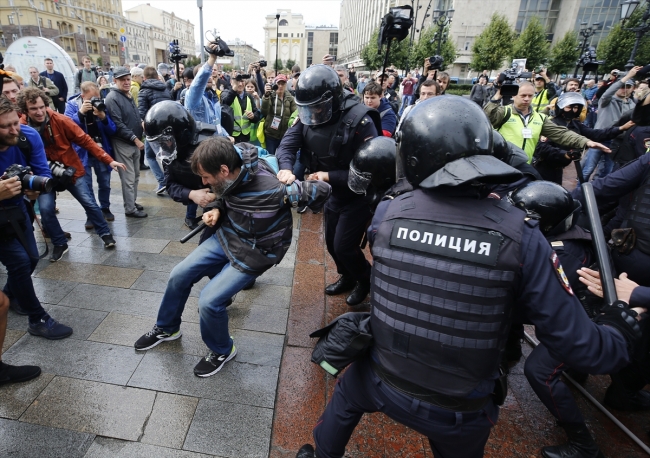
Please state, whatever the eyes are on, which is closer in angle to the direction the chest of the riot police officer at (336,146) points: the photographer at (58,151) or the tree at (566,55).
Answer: the photographer

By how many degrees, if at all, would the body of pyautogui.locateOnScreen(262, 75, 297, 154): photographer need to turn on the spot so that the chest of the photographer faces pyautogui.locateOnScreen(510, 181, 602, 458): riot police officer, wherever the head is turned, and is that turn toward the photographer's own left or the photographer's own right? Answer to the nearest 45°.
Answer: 0° — they already face them

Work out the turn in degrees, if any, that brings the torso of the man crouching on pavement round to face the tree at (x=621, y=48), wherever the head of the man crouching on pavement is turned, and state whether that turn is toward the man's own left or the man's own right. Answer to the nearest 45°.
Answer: approximately 180°

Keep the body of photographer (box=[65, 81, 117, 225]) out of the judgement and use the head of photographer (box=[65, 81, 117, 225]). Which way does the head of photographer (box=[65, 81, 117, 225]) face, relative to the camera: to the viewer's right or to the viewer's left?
to the viewer's right

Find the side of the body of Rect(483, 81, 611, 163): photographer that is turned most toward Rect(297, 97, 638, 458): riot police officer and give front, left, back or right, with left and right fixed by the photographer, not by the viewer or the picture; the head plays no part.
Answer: front

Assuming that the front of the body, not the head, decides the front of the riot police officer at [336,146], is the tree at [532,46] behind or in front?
behind

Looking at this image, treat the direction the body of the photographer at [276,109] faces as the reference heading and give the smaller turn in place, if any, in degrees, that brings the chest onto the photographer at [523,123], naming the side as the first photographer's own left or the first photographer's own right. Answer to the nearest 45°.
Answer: approximately 45° to the first photographer's own left

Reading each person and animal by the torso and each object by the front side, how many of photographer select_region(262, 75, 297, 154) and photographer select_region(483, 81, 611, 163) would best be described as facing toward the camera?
2

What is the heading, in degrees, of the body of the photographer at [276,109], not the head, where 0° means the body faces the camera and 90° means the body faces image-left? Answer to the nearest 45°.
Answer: approximately 0°

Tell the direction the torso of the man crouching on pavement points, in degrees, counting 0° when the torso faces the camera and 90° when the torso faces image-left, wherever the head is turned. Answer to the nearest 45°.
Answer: approximately 45°

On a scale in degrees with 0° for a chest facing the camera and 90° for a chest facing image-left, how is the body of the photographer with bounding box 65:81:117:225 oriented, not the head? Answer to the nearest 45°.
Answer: approximately 315°
